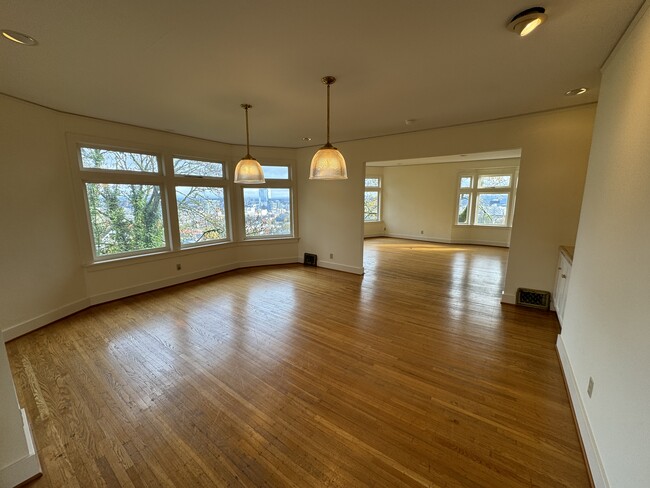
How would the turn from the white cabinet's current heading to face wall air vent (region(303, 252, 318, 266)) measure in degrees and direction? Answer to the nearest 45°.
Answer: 0° — it already faces it

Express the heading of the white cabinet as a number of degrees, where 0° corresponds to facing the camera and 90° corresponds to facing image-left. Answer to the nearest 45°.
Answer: approximately 90°

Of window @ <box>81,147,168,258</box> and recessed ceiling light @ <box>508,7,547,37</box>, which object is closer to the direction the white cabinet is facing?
the window

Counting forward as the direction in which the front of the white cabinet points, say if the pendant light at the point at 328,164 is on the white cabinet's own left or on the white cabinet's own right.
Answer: on the white cabinet's own left

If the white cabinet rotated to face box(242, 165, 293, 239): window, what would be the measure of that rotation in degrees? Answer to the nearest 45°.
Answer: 0° — it already faces it

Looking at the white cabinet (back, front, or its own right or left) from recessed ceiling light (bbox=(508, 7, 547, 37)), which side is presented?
left

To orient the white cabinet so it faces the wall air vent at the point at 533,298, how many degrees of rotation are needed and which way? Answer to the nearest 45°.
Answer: approximately 45° to its right

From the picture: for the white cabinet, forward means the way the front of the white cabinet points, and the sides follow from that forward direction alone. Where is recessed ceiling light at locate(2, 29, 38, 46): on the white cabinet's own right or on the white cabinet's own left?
on the white cabinet's own left

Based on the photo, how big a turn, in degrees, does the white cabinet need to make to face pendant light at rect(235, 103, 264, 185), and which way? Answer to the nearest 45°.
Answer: approximately 45° to its left

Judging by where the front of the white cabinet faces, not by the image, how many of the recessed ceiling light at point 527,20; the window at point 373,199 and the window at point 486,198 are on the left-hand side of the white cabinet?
1

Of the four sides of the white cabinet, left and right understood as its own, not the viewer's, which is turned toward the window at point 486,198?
right
